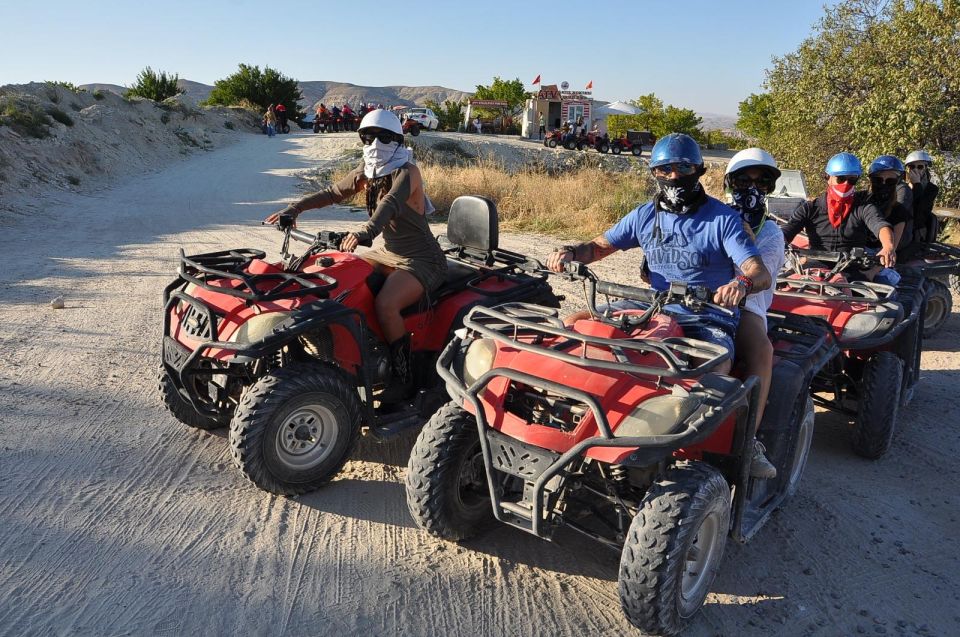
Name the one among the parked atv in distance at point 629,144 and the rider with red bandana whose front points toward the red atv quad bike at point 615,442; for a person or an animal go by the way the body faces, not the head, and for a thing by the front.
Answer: the rider with red bandana

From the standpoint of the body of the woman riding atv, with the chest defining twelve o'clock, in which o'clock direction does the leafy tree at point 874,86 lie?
The leafy tree is roughly at 6 o'clock from the woman riding atv.

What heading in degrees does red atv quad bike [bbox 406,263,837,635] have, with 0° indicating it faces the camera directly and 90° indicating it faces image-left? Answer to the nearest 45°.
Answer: approximately 45°

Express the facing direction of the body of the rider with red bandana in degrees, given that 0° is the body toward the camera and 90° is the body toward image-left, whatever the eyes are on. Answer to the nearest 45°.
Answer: approximately 0°

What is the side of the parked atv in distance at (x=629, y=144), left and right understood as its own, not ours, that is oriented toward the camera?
left

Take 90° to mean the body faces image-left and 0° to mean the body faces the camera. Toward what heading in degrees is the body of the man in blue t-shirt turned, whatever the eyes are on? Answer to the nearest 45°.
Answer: approximately 45°
